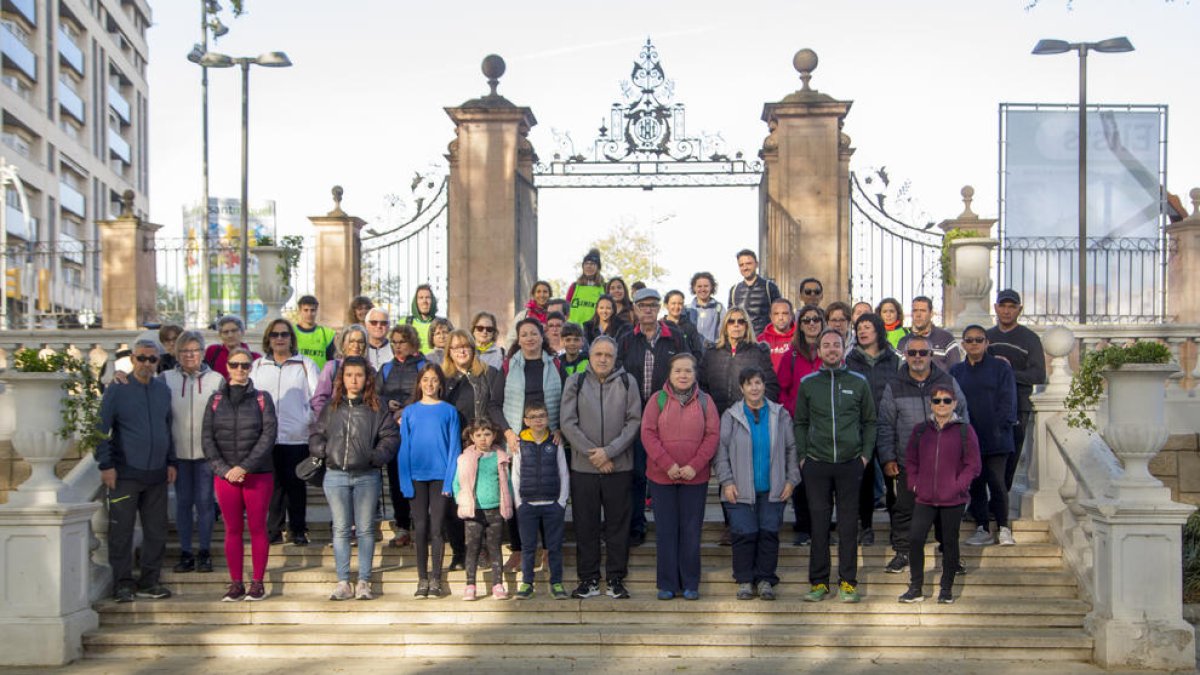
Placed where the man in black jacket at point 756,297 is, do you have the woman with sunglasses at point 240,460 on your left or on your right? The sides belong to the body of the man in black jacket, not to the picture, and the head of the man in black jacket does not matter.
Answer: on your right

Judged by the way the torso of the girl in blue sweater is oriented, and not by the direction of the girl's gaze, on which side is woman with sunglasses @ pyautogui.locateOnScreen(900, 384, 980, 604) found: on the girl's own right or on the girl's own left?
on the girl's own left

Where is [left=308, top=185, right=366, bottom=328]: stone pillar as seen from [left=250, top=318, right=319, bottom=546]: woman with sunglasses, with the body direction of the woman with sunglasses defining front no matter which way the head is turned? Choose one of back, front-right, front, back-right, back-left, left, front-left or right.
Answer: back

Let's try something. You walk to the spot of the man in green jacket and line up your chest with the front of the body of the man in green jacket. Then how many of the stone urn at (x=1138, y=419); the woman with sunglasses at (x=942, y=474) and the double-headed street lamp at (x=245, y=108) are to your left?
2

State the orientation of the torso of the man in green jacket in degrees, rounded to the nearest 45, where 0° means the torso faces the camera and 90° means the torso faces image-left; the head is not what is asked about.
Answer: approximately 0°

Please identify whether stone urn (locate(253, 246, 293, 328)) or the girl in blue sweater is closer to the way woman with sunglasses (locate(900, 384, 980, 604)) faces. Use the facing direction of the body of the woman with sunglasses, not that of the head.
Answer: the girl in blue sweater

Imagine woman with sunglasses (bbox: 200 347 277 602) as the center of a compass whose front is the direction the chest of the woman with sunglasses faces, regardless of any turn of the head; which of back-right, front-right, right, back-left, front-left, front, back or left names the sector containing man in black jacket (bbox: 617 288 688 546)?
left

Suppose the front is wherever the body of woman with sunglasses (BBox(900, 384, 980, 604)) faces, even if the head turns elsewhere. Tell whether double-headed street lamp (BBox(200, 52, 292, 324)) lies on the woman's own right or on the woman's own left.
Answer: on the woman's own right

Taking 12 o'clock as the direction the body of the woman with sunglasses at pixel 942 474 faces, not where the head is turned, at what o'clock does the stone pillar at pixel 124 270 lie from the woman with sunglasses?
The stone pillar is roughly at 4 o'clock from the woman with sunglasses.

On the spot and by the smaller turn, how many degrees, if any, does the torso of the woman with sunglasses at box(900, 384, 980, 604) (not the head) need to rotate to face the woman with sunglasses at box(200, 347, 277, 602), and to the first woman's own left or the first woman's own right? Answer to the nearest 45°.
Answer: approximately 90° to the first woman's own right
